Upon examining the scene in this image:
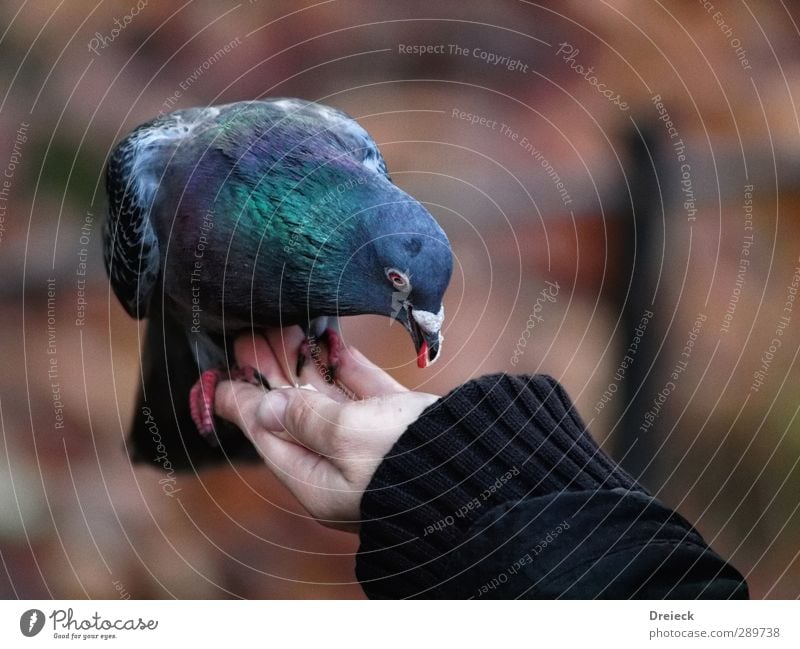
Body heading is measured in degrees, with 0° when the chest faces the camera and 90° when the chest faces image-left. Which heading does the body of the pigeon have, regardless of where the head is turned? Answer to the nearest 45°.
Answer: approximately 315°
